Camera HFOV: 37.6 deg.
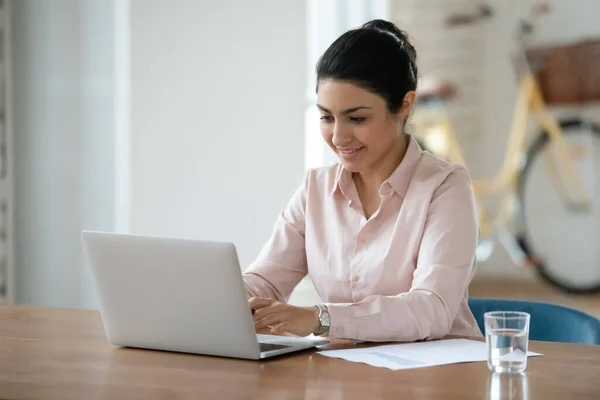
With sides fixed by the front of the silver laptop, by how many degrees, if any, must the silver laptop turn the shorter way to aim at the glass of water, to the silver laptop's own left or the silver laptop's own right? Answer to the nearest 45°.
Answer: approximately 45° to the silver laptop's own right

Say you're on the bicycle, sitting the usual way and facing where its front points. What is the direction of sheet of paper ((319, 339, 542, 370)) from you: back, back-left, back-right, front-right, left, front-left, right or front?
front-right

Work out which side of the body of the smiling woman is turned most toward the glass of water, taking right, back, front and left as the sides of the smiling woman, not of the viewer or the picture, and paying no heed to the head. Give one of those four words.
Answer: left

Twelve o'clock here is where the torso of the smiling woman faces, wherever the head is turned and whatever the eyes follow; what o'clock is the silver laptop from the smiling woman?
The silver laptop is roughly at 12 o'clock from the smiling woman.

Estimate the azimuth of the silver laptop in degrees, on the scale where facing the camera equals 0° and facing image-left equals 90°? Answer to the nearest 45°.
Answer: approximately 225°

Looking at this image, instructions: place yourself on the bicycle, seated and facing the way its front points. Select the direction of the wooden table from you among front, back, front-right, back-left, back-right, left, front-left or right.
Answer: front-right

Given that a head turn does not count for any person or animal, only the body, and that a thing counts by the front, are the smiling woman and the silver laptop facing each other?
yes

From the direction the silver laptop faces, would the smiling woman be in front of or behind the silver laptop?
in front

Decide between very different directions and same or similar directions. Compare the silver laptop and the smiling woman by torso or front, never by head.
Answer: very different directions

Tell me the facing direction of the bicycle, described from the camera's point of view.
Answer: facing the viewer and to the right of the viewer

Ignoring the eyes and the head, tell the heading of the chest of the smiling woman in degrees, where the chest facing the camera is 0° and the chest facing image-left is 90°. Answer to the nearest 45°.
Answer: approximately 45°
